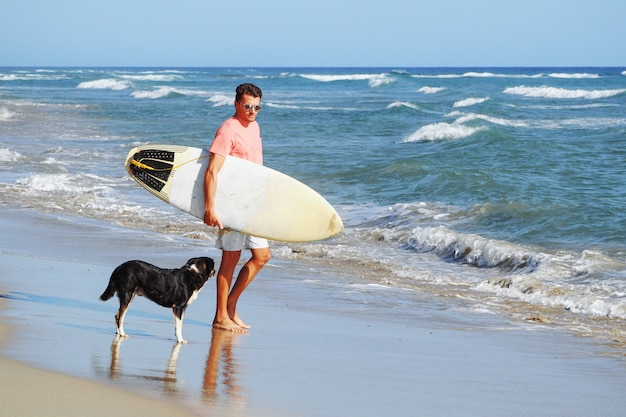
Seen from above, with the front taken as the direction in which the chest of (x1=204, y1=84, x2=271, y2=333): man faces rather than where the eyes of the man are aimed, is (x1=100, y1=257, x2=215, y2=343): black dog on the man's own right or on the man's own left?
on the man's own right

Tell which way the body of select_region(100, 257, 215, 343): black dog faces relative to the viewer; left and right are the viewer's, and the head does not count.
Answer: facing to the right of the viewer

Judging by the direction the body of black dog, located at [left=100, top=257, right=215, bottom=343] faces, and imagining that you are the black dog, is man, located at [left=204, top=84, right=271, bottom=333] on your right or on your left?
on your left
